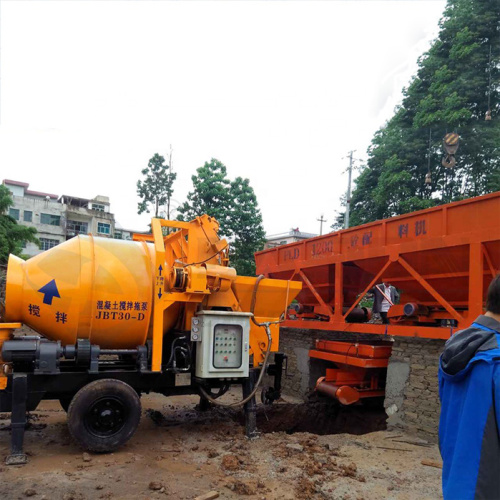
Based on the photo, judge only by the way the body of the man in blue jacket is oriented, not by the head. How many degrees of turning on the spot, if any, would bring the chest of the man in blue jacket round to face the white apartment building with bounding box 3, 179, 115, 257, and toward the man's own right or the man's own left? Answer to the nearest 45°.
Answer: approximately 90° to the man's own left

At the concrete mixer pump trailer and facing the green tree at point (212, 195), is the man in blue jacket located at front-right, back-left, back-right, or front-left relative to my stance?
back-right

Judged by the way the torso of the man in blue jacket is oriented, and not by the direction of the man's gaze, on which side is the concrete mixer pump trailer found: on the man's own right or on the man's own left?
on the man's own left

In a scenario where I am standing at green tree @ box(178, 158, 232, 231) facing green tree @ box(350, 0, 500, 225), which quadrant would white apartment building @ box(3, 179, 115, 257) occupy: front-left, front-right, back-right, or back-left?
back-left

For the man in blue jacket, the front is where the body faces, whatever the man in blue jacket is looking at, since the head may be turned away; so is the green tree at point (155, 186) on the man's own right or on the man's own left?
on the man's own left
